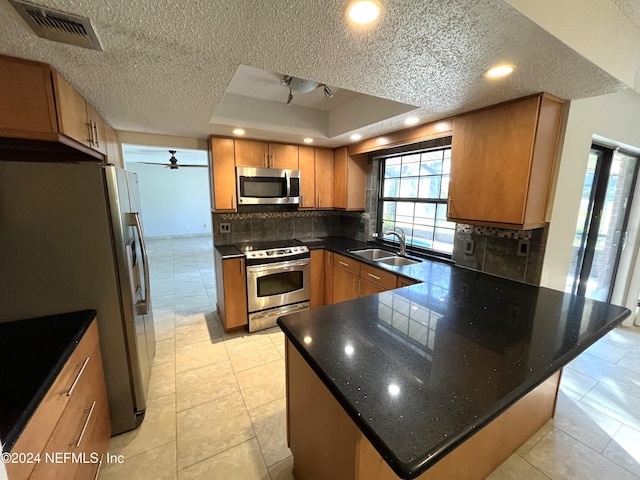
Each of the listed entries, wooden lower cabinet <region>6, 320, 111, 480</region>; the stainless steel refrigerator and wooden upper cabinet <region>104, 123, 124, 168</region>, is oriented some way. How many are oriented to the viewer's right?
3

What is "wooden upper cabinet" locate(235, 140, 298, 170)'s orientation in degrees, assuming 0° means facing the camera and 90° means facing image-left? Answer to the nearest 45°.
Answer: approximately 0°

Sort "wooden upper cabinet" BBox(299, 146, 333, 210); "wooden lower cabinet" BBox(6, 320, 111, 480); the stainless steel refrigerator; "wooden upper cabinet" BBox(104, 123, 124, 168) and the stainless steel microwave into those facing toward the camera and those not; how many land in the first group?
2

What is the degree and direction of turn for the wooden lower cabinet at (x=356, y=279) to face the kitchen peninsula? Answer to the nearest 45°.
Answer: approximately 45° to its left

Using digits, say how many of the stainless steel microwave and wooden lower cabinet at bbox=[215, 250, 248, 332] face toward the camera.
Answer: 2

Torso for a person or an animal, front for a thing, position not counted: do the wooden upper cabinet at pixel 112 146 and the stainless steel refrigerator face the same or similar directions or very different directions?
same or similar directions

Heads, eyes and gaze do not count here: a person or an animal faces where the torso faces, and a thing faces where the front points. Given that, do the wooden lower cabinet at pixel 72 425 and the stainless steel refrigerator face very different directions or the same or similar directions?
same or similar directions

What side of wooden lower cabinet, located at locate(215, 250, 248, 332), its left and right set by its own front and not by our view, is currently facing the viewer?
front

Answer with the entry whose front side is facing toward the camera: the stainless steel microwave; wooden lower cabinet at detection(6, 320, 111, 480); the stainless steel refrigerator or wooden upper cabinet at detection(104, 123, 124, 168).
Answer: the stainless steel microwave

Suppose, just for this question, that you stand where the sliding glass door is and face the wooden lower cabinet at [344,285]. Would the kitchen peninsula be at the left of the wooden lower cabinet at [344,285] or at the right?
left

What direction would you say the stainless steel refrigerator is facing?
to the viewer's right

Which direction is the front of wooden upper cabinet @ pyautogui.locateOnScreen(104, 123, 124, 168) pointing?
to the viewer's right

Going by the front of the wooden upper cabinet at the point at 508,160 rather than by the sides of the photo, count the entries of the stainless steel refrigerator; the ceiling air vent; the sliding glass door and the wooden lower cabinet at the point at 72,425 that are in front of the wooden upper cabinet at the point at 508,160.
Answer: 3

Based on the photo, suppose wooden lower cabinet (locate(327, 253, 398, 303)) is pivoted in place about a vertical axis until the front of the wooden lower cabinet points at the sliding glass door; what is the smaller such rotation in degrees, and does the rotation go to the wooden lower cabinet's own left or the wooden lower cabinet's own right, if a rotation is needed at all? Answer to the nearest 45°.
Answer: approximately 135° to the wooden lower cabinet's own left

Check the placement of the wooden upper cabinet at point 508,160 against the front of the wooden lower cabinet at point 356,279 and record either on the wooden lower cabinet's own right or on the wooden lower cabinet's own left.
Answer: on the wooden lower cabinet's own left

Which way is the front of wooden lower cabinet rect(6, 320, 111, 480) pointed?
to the viewer's right

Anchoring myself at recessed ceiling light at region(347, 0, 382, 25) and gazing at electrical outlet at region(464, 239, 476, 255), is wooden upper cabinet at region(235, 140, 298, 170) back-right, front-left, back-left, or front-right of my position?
front-left

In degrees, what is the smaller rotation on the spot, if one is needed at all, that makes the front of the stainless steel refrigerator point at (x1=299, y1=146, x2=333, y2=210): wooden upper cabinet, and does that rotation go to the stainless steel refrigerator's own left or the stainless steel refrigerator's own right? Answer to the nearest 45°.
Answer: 0° — it already faces it

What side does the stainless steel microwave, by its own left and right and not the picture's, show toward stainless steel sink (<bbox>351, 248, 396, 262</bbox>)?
left
